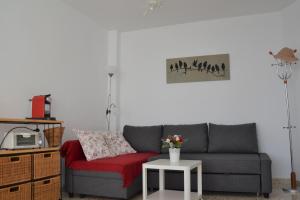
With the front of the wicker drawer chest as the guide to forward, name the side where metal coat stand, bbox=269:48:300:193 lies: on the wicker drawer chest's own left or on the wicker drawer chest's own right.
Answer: on the wicker drawer chest's own left

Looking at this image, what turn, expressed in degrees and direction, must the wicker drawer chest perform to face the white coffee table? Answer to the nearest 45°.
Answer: approximately 45° to its left

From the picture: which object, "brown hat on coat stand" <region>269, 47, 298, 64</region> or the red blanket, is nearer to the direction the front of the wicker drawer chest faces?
the brown hat on coat stand

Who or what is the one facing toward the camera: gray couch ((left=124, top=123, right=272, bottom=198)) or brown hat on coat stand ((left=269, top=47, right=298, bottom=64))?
the gray couch

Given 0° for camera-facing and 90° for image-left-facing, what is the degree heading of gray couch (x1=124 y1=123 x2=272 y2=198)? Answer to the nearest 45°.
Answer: approximately 0°

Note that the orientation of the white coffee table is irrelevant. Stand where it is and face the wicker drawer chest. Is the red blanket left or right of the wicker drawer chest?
right

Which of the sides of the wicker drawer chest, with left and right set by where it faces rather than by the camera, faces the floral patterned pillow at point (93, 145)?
left

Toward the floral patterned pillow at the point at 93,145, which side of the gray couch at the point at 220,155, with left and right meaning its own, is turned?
right

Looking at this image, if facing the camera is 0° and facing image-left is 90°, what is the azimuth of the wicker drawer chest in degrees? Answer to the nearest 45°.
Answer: approximately 315°
